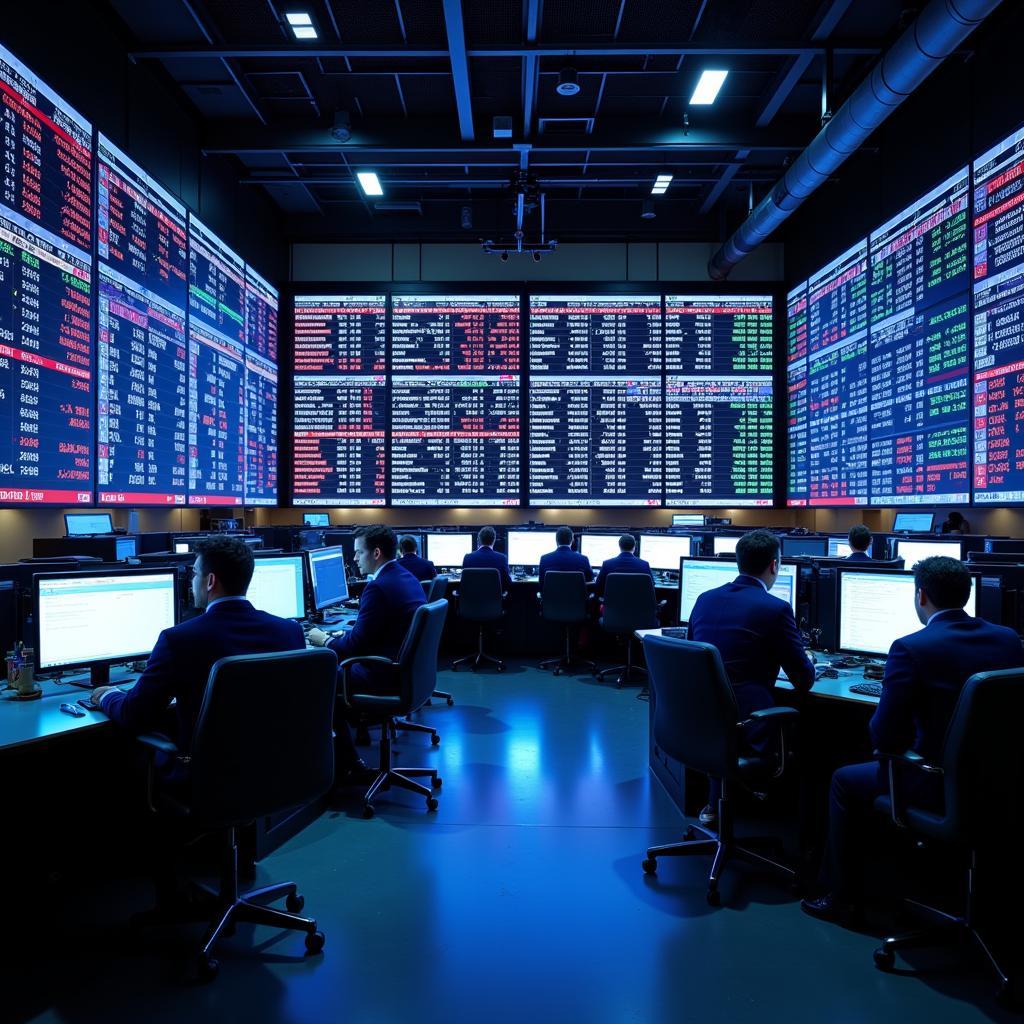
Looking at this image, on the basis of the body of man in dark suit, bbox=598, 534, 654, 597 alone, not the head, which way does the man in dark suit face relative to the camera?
away from the camera

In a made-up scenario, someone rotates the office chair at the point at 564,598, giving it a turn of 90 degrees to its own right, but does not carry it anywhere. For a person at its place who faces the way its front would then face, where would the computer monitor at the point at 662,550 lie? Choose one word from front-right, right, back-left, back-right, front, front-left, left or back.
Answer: front-left

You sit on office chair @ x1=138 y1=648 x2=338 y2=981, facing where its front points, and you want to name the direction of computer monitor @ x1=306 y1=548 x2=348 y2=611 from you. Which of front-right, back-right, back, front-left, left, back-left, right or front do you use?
front-right

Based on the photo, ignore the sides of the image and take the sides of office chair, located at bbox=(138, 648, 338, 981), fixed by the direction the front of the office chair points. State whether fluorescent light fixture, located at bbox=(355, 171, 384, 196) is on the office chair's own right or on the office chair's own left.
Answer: on the office chair's own right

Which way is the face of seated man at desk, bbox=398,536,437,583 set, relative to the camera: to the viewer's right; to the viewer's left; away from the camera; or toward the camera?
away from the camera

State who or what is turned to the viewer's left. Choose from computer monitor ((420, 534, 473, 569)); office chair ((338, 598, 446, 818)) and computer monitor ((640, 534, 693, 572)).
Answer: the office chair

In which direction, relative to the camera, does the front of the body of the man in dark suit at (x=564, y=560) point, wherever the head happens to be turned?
away from the camera

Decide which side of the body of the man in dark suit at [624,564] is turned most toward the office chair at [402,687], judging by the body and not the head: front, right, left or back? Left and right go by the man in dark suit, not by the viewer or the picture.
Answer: back

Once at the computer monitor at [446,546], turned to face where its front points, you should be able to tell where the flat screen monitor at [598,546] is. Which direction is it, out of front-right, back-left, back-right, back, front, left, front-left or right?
left

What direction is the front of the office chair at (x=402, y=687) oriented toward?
to the viewer's left

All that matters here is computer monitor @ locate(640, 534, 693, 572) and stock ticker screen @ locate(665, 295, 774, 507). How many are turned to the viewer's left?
0

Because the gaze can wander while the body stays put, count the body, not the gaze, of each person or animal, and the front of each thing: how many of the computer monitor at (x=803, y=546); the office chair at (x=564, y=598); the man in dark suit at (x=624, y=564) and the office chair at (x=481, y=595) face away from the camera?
3

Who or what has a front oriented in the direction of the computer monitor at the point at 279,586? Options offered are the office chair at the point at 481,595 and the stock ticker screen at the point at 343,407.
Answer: the stock ticker screen

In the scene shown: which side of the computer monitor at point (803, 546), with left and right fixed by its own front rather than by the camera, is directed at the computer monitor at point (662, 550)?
right

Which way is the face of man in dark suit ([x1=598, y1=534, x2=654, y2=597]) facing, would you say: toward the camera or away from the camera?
away from the camera

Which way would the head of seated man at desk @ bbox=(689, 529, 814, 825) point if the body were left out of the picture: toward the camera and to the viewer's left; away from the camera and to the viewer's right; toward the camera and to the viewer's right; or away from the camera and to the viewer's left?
away from the camera and to the viewer's right

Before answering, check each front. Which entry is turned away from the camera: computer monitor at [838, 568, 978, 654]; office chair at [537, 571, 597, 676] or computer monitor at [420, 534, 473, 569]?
the office chair
